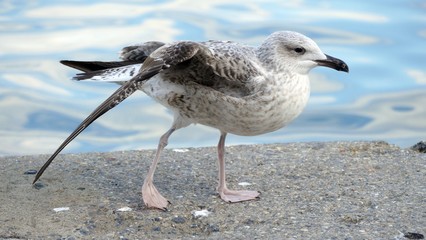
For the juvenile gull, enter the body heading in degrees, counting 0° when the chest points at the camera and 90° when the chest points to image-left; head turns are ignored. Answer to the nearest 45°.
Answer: approximately 270°

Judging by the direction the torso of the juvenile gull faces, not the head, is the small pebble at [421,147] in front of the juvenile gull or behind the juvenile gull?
in front
